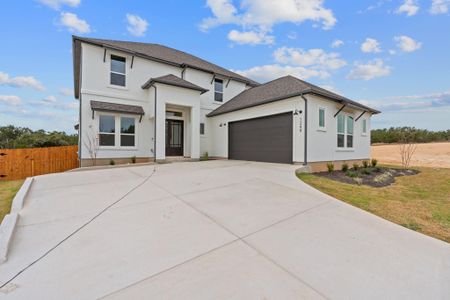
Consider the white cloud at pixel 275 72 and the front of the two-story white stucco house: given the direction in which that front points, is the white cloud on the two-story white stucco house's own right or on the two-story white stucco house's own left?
on the two-story white stucco house's own left

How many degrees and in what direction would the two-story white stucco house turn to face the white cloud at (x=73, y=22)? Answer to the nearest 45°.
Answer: approximately 135° to its right

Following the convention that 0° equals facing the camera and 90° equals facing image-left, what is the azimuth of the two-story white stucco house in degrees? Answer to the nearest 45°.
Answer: approximately 315°

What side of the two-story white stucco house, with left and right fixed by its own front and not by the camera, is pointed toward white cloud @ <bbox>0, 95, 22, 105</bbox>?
back

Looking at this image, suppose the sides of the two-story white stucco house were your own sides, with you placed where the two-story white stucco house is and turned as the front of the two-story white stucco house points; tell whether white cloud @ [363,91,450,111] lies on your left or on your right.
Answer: on your left

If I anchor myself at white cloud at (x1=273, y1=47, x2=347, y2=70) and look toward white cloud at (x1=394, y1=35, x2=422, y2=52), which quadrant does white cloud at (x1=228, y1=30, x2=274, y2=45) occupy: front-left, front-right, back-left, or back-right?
back-right
